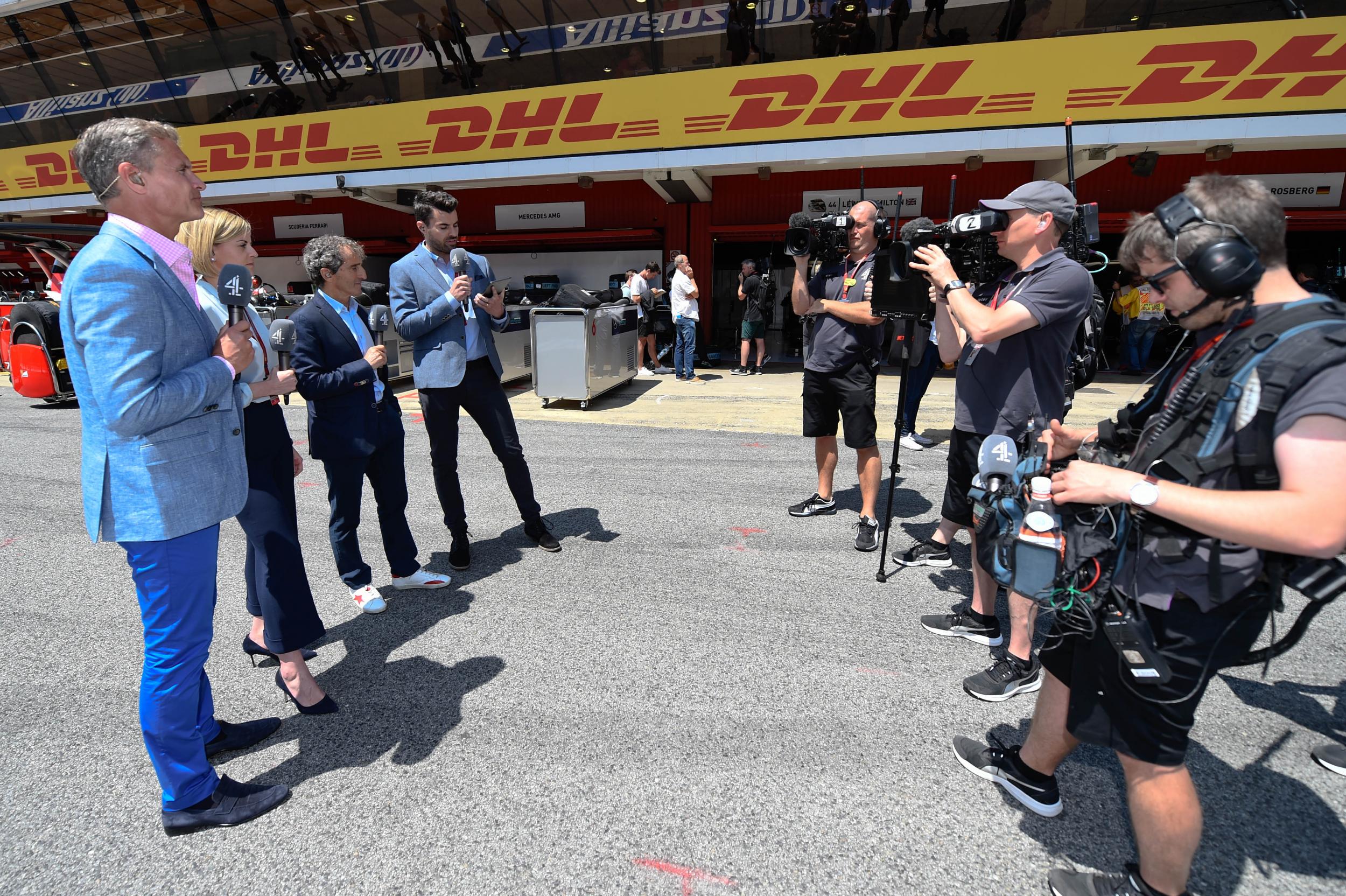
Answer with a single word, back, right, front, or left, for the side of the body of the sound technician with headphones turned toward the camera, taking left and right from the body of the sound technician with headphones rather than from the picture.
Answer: left

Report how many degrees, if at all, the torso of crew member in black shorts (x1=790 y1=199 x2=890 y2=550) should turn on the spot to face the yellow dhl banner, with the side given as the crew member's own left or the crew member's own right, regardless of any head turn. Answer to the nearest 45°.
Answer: approximately 135° to the crew member's own right

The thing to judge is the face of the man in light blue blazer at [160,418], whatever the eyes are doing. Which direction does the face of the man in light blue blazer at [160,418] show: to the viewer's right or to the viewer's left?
to the viewer's right

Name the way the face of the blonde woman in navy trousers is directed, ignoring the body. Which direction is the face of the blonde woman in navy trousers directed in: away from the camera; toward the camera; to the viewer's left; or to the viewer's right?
to the viewer's right

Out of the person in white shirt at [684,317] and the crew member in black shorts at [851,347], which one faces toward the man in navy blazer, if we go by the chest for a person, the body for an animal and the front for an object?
the crew member in black shorts

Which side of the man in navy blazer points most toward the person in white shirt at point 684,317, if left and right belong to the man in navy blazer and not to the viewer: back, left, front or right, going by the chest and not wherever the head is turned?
left

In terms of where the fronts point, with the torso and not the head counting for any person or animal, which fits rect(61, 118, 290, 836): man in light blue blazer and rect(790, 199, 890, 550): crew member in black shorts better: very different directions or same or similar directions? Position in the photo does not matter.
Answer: very different directions

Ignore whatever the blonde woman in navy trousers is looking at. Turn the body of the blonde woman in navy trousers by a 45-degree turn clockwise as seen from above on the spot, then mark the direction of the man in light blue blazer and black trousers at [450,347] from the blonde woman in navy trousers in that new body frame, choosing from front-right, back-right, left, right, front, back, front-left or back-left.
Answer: left

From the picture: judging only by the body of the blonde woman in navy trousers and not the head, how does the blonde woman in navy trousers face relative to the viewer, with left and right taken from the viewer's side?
facing to the right of the viewer

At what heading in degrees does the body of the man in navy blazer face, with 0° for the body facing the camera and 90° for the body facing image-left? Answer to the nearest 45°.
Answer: approximately 315°

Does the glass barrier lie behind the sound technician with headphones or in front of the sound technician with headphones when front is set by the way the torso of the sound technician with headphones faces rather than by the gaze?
in front

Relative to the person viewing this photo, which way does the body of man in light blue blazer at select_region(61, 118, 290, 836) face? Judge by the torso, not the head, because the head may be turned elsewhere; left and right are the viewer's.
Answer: facing to the right of the viewer
